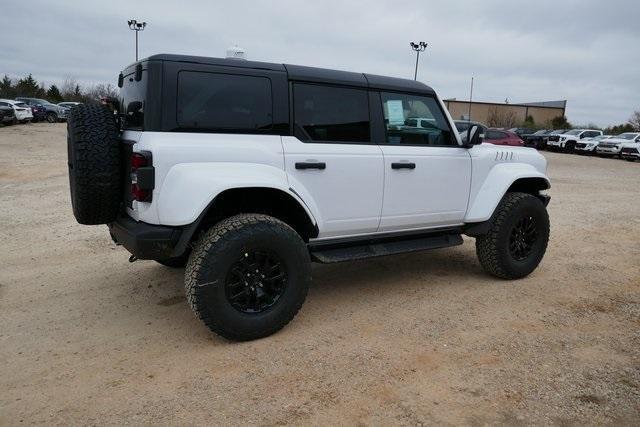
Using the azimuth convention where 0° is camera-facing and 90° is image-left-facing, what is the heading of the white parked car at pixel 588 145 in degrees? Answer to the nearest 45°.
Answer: approximately 45°

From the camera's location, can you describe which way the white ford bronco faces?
facing away from the viewer and to the right of the viewer

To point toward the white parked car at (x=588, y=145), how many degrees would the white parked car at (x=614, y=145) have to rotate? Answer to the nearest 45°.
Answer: approximately 90° to its right

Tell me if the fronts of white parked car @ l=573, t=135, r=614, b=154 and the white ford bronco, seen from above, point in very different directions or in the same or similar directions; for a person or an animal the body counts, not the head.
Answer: very different directions

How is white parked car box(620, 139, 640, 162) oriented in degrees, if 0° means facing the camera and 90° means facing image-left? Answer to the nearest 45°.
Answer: approximately 45°
